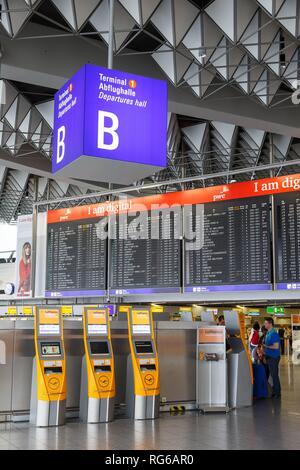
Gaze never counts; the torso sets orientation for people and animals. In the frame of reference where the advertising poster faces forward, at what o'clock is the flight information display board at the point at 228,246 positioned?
The flight information display board is roughly at 9 o'clock from the advertising poster.

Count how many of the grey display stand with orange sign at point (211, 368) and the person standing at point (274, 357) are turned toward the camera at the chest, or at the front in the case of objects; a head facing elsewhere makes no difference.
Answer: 1

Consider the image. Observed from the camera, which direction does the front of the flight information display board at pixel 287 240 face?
facing the viewer and to the left of the viewer

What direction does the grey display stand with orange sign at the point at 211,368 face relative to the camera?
toward the camera

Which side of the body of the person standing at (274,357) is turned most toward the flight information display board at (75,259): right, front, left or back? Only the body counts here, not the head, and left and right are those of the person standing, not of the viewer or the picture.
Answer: front

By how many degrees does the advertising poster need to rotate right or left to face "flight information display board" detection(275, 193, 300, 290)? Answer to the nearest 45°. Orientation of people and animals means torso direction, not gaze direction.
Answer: approximately 90° to its left

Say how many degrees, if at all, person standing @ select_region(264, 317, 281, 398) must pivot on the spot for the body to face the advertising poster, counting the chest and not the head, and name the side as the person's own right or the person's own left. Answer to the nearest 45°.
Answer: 0° — they already face it

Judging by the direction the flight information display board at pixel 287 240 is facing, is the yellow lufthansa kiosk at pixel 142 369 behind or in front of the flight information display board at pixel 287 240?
in front

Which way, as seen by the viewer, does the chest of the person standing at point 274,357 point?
to the viewer's left

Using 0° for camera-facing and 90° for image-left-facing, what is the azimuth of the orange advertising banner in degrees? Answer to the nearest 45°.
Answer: approximately 45°
